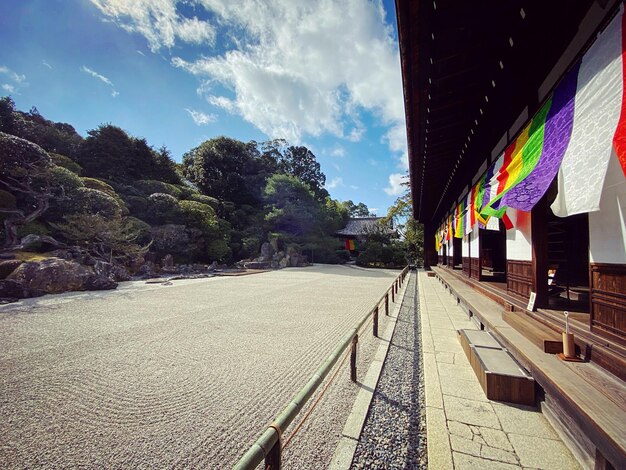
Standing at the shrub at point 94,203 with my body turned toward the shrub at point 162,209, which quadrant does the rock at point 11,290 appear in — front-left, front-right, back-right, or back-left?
back-right

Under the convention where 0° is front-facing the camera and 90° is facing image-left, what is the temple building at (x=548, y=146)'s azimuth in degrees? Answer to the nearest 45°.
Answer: approximately 90°

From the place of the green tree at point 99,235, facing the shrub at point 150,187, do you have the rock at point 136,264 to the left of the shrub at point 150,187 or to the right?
right

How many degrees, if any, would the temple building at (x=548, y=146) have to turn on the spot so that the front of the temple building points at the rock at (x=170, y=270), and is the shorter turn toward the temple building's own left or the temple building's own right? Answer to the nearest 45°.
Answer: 0° — it already faces it

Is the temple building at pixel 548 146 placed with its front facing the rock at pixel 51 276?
yes

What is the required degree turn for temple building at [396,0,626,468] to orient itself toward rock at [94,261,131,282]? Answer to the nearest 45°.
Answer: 0° — it already faces it

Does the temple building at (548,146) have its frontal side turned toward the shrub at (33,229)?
yes

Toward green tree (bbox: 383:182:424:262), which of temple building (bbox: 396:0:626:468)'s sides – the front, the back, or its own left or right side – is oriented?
right

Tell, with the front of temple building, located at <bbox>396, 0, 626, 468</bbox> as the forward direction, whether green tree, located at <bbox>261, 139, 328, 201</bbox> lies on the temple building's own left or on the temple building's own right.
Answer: on the temple building's own right

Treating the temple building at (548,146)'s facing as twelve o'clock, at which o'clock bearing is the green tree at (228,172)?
The green tree is roughly at 1 o'clock from the temple building.

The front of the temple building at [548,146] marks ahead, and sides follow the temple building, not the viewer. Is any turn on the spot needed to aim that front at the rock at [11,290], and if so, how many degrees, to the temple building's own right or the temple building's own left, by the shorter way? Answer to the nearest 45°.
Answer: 0° — it already faces it
